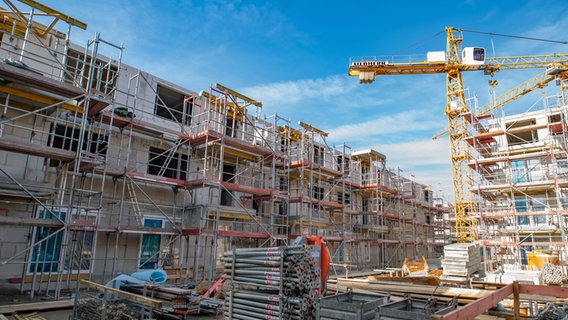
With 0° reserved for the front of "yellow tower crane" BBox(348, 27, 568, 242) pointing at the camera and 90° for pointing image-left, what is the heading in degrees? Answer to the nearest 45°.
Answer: approximately 270°

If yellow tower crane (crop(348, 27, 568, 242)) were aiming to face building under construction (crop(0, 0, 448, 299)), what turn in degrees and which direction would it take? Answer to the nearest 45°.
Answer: approximately 135° to its right

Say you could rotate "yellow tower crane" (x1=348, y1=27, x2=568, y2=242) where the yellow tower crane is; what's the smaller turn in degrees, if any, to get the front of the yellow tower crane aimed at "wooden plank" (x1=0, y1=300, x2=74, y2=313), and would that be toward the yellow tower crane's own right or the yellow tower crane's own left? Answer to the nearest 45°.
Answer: approximately 90° to the yellow tower crane's own right

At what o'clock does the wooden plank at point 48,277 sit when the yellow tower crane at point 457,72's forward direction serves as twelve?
The wooden plank is roughly at 4 o'clock from the yellow tower crane.

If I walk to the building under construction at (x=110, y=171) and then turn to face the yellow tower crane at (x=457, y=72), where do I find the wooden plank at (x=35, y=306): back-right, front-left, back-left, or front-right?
back-right

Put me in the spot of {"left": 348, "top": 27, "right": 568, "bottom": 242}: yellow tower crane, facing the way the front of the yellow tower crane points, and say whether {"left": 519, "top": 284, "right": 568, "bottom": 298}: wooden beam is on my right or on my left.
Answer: on my right
